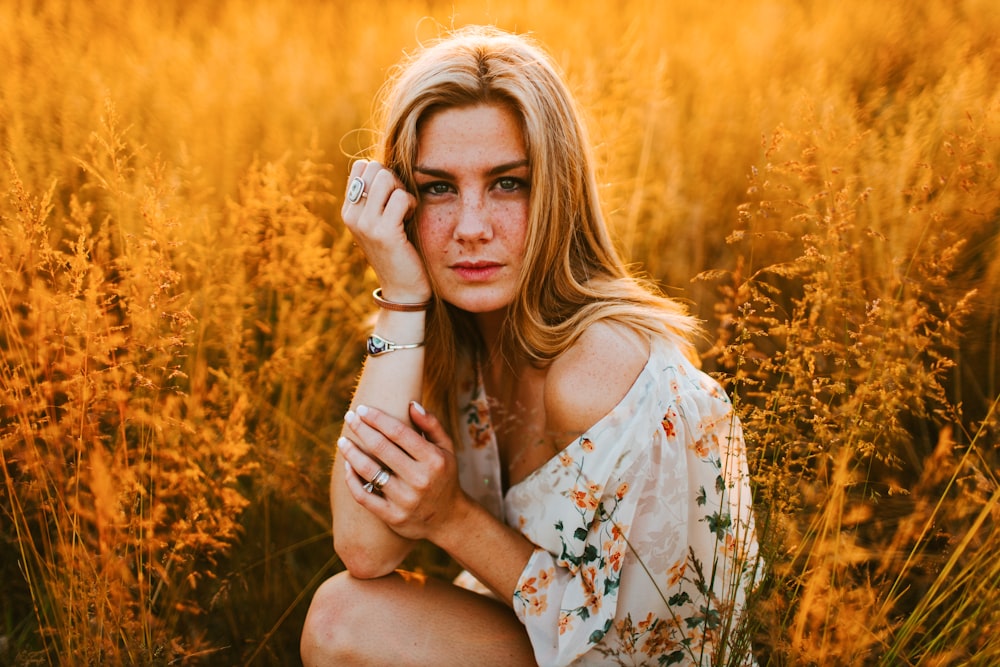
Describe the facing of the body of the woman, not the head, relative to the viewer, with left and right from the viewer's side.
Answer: facing the viewer and to the left of the viewer

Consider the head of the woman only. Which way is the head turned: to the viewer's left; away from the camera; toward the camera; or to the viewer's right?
toward the camera
